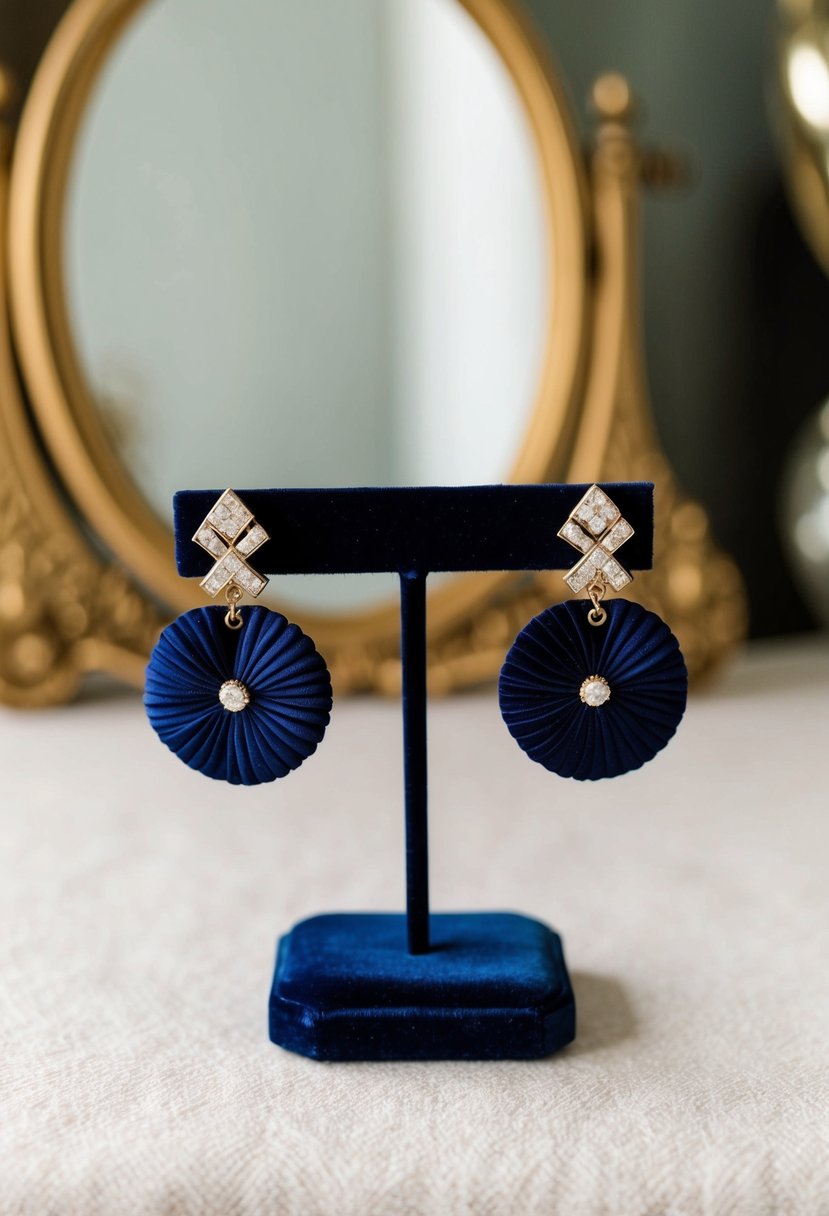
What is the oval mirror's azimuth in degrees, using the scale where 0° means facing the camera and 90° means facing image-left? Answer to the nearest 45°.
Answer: approximately 0°
